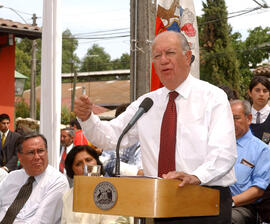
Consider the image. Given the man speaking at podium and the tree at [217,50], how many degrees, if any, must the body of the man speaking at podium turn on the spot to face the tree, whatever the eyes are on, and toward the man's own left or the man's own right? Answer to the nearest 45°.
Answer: approximately 135° to the man's own right

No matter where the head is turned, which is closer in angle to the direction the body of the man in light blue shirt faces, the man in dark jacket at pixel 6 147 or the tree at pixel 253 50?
the man in dark jacket

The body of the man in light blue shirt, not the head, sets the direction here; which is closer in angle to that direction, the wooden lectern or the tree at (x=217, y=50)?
the wooden lectern

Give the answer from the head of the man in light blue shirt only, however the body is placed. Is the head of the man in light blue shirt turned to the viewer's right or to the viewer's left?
to the viewer's left

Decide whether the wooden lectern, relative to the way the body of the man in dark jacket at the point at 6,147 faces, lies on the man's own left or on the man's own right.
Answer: on the man's own left

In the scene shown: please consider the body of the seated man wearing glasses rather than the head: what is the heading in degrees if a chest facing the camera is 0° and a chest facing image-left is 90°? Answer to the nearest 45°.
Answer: approximately 45°

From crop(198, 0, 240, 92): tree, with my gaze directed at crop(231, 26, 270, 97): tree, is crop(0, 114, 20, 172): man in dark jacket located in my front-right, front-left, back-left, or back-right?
back-right

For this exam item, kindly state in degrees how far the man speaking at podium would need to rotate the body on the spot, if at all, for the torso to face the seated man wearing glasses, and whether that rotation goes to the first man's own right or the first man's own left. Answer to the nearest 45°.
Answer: approximately 90° to the first man's own right

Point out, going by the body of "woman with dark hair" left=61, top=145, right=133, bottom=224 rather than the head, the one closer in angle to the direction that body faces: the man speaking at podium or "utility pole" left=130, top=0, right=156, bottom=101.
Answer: the man speaking at podium
